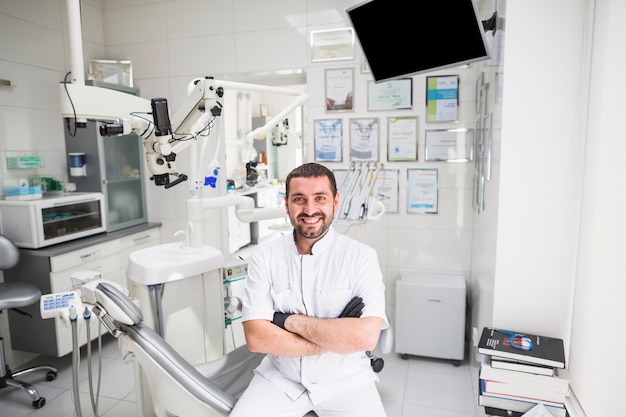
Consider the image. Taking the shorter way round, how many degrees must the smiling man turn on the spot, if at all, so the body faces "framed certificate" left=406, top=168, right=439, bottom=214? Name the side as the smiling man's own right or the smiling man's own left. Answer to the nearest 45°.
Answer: approximately 135° to the smiling man's own left

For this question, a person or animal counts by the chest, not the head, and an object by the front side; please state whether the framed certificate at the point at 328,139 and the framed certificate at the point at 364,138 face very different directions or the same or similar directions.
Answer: same or similar directions

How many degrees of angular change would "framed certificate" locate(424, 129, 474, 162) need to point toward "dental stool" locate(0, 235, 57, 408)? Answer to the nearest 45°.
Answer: approximately 45° to its right

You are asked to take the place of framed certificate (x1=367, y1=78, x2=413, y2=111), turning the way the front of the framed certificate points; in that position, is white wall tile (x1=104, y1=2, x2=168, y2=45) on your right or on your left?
on your right

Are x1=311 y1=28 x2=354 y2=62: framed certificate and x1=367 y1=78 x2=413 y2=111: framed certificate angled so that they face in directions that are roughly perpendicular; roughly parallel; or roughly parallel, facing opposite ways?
roughly parallel

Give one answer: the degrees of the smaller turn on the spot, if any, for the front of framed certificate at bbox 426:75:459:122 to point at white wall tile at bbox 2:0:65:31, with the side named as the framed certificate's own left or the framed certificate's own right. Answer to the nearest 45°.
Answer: approximately 90° to the framed certificate's own right

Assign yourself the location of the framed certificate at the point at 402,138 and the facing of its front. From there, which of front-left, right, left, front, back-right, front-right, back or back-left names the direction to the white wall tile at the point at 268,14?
right

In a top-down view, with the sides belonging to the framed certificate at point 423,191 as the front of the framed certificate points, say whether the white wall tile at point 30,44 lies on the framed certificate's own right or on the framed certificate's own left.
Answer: on the framed certificate's own right

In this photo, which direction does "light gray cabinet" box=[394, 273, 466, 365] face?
toward the camera

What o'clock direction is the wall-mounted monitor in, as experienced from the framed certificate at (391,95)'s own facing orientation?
The wall-mounted monitor is roughly at 12 o'clock from the framed certificate.

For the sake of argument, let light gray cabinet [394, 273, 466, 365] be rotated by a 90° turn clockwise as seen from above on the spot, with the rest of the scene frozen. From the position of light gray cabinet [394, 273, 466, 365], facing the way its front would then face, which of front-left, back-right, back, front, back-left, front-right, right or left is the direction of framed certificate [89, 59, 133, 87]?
front

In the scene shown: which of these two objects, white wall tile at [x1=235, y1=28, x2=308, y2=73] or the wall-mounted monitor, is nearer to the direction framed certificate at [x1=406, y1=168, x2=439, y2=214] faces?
the wall-mounted monitor

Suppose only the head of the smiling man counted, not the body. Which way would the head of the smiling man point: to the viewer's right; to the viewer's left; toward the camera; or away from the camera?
toward the camera

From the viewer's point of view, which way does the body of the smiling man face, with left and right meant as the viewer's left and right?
facing the viewer

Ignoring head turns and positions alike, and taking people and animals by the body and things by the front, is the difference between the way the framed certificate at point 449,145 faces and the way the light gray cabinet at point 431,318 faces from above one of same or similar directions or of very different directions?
same or similar directions
